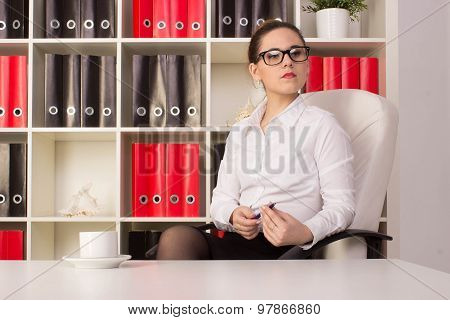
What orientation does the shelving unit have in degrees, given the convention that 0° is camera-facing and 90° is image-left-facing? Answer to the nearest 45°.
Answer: approximately 0°

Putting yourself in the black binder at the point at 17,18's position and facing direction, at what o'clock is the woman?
The woman is roughly at 11 o'clock from the black binder.

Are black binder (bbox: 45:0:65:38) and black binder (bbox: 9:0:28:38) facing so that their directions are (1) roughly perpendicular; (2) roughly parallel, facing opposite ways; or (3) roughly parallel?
roughly parallel

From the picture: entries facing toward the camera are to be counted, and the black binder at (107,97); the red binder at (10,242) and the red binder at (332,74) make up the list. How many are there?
3

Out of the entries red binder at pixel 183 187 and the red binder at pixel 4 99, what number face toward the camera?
2

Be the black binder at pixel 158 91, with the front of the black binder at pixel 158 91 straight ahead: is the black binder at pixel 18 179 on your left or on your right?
on your right

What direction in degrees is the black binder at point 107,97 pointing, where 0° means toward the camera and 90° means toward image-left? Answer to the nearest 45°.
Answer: approximately 0°

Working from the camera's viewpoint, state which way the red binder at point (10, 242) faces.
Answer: facing the viewer

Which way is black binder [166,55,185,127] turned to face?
toward the camera

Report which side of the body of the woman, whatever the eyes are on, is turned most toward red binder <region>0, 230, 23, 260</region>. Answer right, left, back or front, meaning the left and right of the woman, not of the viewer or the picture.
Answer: right

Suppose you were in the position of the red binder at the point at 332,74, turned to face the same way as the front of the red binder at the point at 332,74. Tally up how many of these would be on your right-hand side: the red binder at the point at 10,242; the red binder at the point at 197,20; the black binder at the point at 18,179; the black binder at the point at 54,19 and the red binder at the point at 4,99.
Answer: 5

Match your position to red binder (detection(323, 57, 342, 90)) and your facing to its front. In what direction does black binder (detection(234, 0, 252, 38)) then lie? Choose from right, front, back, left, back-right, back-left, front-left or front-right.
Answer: right

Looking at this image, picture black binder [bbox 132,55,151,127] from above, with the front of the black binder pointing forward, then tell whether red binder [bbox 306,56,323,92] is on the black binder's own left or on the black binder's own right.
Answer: on the black binder's own left

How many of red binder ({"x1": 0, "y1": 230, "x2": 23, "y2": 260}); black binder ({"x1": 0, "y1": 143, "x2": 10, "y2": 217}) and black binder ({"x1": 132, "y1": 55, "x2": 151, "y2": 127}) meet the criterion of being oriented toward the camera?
3

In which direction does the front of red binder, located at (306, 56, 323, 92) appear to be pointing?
toward the camera

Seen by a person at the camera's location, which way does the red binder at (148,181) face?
facing the viewer
